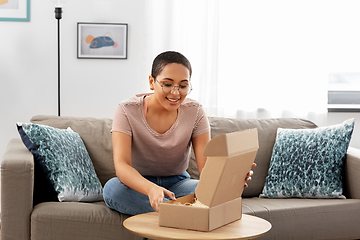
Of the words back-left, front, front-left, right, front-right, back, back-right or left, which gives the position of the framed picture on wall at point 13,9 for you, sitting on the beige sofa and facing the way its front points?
back-right

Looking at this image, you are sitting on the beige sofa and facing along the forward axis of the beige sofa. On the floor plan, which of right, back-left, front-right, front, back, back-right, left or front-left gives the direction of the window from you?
back-left

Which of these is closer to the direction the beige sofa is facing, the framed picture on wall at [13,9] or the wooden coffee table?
the wooden coffee table

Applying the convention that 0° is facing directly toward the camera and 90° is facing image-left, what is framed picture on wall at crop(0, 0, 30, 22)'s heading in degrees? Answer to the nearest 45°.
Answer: approximately 0°

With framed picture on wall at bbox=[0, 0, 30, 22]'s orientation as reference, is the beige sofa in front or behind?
in front

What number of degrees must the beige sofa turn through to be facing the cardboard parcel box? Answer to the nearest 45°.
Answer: approximately 45° to its left

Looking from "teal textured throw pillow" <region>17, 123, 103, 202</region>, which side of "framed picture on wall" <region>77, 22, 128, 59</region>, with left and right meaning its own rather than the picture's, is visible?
front

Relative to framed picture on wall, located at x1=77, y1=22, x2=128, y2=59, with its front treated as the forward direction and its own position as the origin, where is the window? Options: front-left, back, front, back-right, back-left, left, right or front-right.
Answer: left

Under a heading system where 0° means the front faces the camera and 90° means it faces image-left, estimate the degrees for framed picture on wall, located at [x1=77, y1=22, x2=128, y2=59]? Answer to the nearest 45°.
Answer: approximately 0°
